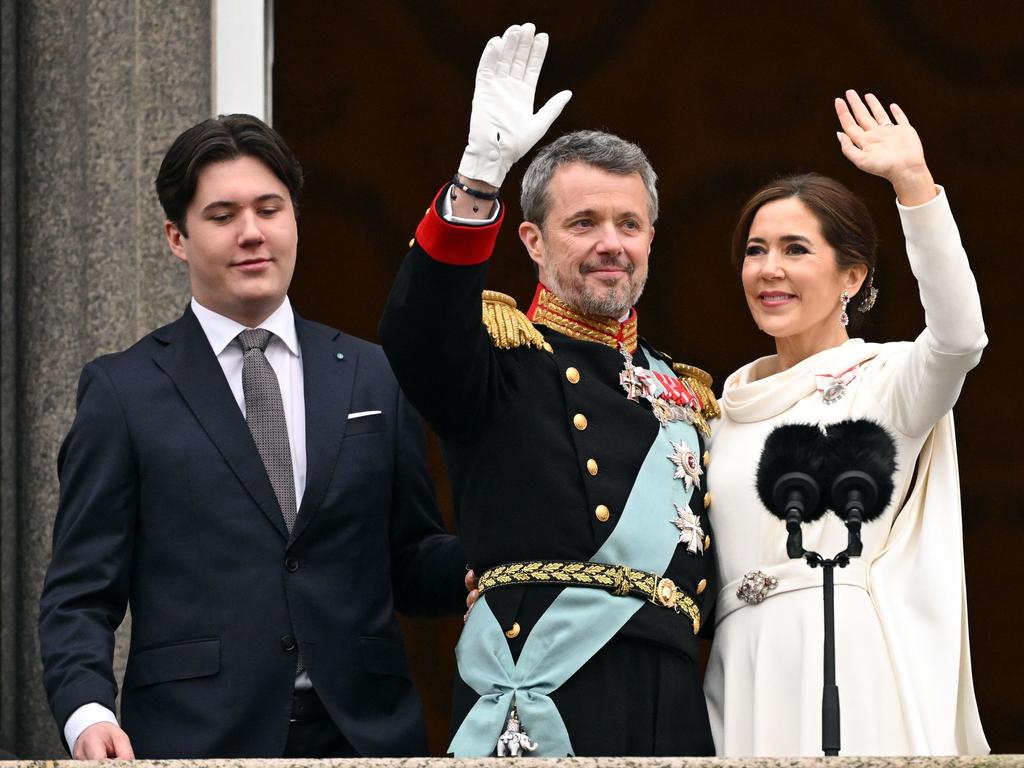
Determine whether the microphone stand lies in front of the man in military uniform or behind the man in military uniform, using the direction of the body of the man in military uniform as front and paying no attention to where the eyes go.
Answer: in front

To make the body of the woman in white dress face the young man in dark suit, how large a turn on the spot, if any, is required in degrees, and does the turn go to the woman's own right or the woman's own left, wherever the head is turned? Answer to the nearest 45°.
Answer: approximately 45° to the woman's own right

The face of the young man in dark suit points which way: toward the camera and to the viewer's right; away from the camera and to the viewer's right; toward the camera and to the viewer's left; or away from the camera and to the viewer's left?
toward the camera and to the viewer's right

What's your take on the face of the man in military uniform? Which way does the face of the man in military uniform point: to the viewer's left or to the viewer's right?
to the viewer's right

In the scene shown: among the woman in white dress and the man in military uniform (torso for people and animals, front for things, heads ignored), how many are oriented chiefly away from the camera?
0

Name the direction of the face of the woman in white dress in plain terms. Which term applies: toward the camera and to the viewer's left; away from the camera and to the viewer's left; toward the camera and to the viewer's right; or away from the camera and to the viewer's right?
toward the camera and to the viewer's left

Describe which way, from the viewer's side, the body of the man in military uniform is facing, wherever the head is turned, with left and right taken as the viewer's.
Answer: facing the viewer and to the right of the viewer

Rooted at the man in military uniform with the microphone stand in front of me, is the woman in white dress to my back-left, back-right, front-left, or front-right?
front-left
